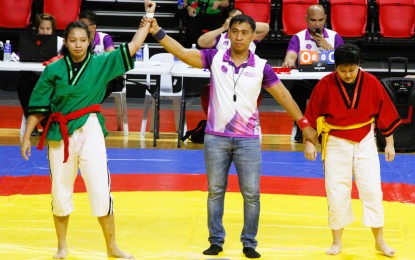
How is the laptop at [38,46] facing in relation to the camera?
away from the camera

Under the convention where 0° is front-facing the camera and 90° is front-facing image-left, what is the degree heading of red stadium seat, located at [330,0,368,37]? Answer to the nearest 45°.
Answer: approximately 0°

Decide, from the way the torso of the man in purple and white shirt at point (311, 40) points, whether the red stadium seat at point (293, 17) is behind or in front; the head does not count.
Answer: behind

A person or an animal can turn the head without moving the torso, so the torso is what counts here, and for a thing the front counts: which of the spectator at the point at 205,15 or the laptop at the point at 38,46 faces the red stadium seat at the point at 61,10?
the laptop

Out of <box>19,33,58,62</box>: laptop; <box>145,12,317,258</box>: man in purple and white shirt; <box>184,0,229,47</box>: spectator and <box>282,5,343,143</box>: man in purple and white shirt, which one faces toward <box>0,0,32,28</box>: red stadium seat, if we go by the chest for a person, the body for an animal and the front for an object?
the laptop

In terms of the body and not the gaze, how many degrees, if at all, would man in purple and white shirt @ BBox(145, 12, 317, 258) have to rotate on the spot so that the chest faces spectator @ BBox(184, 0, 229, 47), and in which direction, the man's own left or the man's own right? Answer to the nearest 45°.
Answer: approximately 180°

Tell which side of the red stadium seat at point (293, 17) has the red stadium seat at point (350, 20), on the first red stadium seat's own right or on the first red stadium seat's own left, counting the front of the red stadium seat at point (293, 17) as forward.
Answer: on the first red stadium seat's own left
